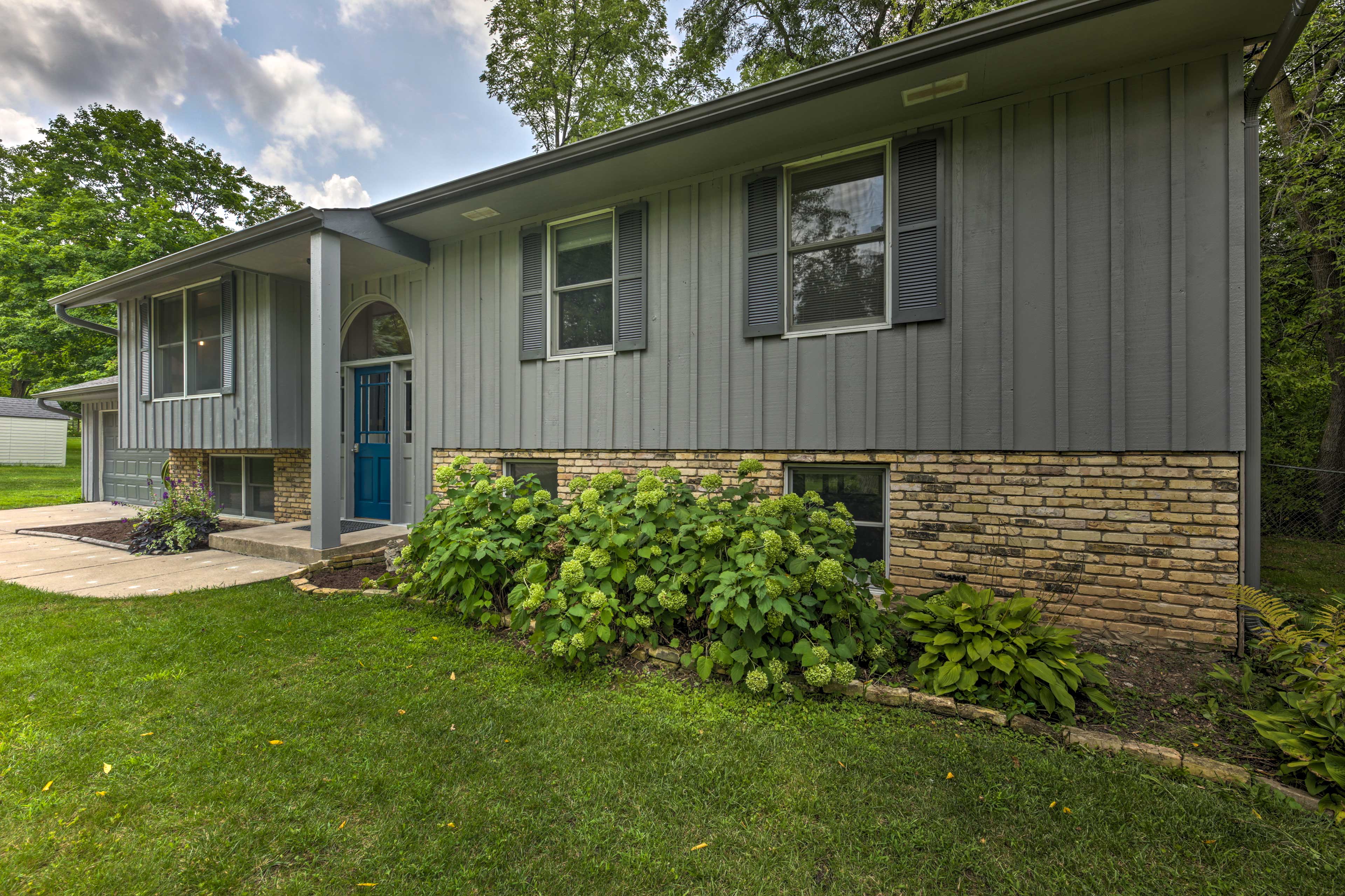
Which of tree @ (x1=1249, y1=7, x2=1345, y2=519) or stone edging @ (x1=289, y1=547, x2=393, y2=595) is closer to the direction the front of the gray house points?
the stone edging

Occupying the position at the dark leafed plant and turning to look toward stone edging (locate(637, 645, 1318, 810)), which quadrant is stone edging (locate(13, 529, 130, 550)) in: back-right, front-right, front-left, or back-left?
back-right

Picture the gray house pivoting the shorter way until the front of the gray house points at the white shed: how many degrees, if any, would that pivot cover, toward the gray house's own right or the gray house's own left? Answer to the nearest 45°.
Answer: approximately 90° to the gray house's own right

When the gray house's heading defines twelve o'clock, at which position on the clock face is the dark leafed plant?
The dark leafed plant is roughly at 2 o'clock from the gray house.

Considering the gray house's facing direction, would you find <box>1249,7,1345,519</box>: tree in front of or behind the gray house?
behind

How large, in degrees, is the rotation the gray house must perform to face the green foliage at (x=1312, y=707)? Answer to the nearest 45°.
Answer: approximately 45° to its left

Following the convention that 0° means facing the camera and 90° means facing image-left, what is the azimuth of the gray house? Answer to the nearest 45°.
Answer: approximately 45°

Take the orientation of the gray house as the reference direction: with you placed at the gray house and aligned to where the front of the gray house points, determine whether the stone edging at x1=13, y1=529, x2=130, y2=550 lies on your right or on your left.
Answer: on your right
